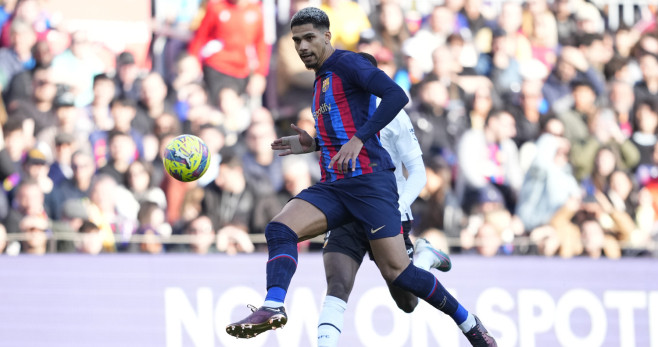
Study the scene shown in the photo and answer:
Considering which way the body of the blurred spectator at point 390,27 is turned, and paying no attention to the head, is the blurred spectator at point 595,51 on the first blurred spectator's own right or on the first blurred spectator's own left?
on the first blurred spectator's own left

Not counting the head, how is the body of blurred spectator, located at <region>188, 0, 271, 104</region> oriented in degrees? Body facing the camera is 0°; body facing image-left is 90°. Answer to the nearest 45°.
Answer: approximately 0°

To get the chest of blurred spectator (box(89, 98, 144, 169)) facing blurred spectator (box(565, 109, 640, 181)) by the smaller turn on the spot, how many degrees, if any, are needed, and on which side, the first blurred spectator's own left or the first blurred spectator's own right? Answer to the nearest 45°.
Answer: approximately 90° to the first blurred spectator's own left

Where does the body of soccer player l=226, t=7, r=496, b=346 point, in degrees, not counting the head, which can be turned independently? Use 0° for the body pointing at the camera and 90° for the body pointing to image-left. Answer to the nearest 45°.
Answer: approximately 45°
